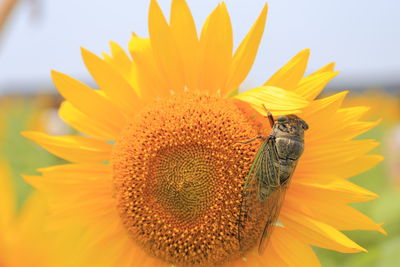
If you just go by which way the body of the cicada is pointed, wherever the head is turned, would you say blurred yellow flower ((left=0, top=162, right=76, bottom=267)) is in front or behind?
behind

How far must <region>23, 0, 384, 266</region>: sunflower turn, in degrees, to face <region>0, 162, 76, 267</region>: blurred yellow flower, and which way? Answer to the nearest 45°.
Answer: approximately 45° to its right

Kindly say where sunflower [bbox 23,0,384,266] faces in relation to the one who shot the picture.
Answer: facing the viewer

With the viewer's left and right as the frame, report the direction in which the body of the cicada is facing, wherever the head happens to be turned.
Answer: facing away from the viewer and to the right of the viewer
